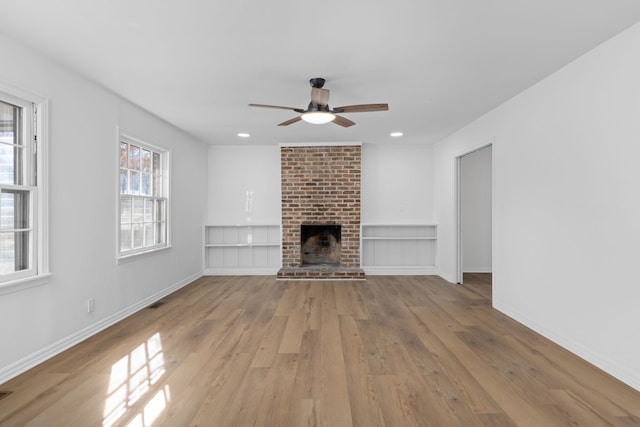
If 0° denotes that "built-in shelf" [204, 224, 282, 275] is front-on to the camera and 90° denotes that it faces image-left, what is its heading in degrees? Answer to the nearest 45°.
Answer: approximately 0°

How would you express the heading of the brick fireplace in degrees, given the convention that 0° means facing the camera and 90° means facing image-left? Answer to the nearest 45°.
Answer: approximately 0°

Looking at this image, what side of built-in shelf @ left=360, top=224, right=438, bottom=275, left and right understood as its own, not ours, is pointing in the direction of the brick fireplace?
right

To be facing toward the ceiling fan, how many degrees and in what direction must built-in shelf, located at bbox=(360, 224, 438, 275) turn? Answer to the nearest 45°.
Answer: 0° — it already faces it

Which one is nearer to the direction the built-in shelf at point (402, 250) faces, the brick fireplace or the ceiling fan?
the ceiling fan

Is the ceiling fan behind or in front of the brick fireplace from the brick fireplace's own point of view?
in front

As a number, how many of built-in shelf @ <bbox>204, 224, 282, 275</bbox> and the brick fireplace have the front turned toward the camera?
2

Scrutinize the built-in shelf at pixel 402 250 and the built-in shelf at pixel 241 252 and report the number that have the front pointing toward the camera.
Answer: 2

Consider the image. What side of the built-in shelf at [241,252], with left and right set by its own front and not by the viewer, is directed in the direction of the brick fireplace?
left

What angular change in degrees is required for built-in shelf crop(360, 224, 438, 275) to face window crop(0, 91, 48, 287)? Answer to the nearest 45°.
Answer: approximately 45° to its right

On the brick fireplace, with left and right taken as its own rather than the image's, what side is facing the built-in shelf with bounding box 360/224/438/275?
left

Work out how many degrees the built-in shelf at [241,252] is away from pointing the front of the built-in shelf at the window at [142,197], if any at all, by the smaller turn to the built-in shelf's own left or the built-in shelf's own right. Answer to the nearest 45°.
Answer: approximately 45° to the built-in shelf's own right
